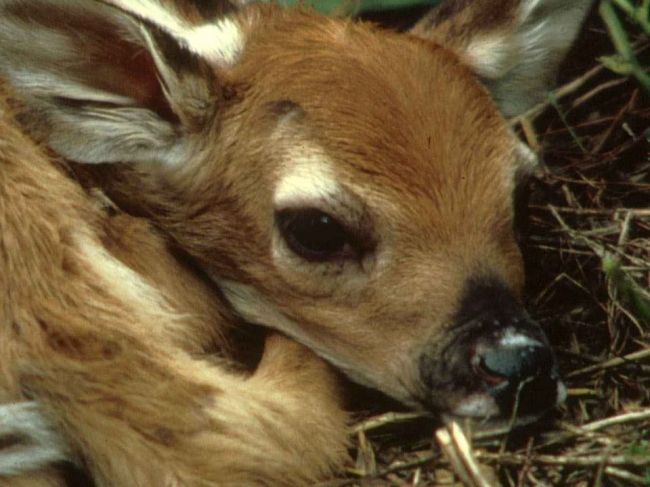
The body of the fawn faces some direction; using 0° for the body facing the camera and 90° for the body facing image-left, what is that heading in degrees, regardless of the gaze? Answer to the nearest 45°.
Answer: approximately 315°
